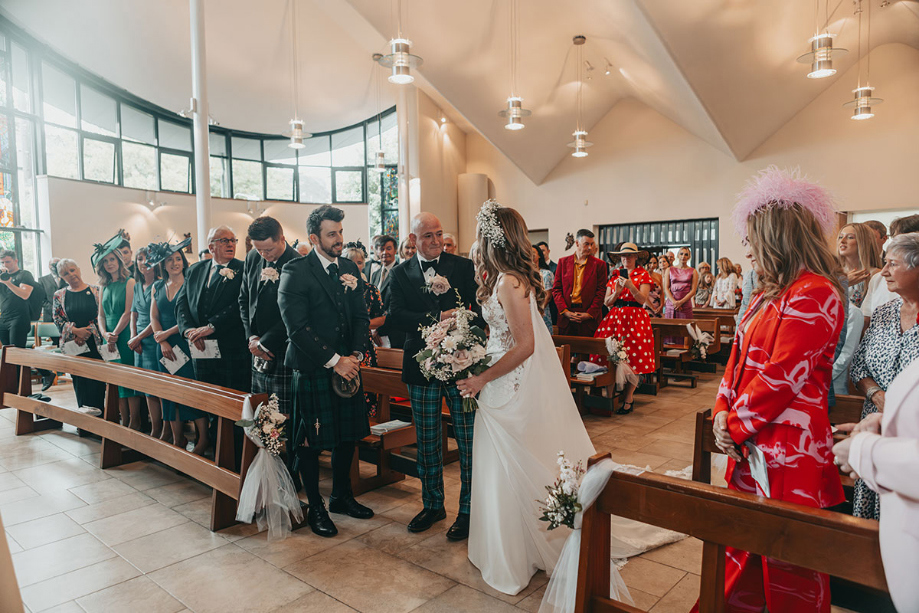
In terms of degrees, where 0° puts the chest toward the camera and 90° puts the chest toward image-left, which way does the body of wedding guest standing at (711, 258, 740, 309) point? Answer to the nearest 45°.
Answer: approximately 45°

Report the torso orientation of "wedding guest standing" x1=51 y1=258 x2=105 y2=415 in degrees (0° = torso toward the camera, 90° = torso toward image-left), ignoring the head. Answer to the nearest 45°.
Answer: approximately 315°

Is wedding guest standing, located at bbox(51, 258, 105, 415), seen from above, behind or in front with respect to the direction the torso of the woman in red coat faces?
in front

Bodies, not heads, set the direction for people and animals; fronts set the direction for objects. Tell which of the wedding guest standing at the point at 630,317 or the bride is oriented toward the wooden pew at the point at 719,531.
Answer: the wedding guest standing

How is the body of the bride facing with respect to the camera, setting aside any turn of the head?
to the viewer's left

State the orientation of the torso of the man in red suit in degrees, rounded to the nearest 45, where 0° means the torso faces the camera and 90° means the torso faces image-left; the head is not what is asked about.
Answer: approximately 0°

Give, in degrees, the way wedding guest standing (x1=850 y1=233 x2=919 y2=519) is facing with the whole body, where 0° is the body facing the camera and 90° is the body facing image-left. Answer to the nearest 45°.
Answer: approximately 45°

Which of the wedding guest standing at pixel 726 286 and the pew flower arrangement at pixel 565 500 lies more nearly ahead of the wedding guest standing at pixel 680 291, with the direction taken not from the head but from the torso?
the pew flower arrangement

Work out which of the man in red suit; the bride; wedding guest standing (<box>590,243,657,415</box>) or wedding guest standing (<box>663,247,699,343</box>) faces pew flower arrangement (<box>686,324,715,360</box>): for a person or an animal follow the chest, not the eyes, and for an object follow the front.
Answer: wedding guest standing (<box>663,247,699,343</box>)

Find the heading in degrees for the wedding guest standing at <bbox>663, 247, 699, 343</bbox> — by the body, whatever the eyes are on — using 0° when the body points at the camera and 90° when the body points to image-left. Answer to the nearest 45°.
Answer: approximately 0°
